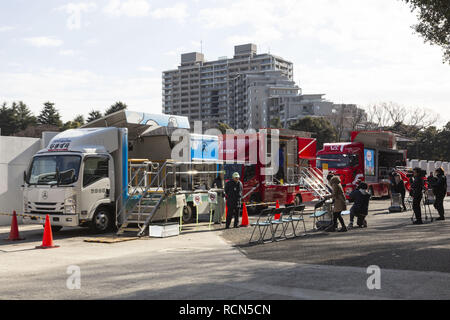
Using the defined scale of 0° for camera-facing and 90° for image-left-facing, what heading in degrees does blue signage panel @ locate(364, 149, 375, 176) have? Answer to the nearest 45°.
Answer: approximately 0°

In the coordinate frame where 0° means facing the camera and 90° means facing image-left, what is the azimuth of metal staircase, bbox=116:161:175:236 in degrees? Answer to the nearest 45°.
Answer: approximately 45°

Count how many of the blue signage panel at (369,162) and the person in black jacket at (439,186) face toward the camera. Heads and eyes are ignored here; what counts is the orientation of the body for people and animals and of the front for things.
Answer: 1

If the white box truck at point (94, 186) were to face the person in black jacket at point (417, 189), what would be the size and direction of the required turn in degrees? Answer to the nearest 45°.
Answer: approximately 135° to its left

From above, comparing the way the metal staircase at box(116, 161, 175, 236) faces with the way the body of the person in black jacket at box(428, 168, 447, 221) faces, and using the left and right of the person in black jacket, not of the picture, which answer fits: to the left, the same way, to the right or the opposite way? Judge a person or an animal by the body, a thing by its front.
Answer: to the left

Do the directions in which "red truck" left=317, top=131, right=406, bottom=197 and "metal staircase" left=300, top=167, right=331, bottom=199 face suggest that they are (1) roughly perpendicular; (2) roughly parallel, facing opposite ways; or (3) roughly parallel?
roughly perpendicular

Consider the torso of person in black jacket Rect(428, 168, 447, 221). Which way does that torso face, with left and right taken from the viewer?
facing to the left of the viewer

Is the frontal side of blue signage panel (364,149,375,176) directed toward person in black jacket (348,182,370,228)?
yes
